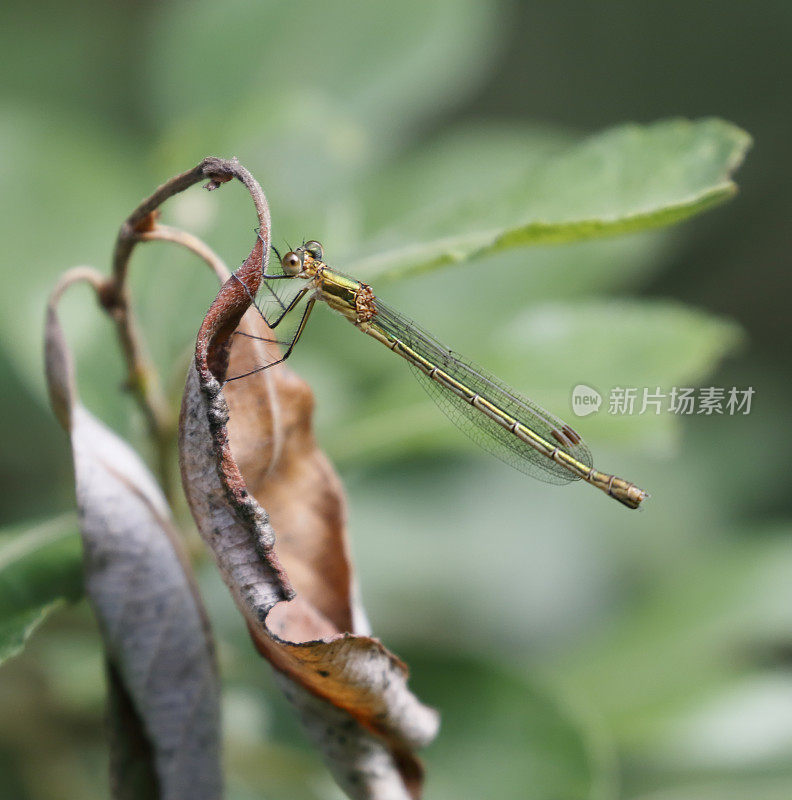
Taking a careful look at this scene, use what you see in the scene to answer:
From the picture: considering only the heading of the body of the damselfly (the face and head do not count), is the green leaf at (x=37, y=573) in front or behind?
in front

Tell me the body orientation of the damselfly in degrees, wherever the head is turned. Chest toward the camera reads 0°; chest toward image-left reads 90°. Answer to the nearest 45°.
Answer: approximately 90°
